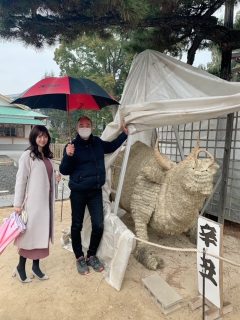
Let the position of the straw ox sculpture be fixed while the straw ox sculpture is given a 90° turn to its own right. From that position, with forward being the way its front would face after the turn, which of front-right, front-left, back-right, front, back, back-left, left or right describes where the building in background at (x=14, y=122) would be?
right

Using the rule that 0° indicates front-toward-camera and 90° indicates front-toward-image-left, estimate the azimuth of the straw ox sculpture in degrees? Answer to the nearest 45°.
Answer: approximately 315°

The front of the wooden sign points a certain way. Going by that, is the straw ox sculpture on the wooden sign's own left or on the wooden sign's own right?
on the wooden sign's own right

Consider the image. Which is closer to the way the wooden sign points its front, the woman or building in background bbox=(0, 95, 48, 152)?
the woman

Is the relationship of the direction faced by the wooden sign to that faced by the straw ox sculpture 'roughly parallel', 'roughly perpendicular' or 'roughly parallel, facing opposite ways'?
roughly perpendicular

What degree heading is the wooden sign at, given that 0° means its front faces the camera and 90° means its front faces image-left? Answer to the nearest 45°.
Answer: approximately 45°
